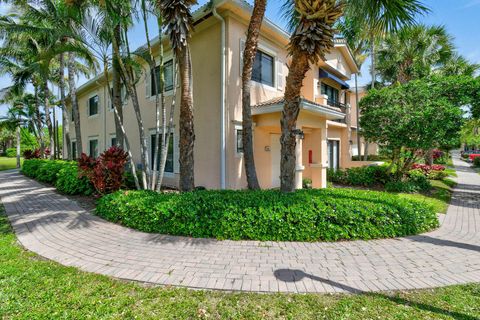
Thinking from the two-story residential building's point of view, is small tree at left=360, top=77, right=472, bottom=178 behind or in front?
in front

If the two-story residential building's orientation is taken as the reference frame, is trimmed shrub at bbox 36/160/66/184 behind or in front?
behind

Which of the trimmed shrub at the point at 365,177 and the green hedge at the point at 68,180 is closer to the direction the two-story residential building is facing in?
the trimmed shrub

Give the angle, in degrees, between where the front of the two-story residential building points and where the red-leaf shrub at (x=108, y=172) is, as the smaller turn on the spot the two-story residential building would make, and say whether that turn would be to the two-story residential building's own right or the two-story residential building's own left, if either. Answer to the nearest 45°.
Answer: approximately 135° to the two-story residential building's own right

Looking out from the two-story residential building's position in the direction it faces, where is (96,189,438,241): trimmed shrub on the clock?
The trimmed shrub is roughly at 1 o'clock from the two-story residential building.

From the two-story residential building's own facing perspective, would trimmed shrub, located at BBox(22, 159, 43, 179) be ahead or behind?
behind

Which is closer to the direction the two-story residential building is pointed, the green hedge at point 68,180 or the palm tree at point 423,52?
the palm tree

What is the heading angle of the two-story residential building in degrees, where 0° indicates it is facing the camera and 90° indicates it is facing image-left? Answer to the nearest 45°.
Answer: approximately 315°

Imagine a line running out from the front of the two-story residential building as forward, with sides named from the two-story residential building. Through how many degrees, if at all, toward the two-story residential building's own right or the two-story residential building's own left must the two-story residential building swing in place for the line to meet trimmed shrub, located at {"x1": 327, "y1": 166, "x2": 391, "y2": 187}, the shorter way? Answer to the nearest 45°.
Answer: approximately 45° to the two-story residential building's own left

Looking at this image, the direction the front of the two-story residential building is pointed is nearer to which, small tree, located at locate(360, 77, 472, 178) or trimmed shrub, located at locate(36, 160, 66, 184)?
the small tree

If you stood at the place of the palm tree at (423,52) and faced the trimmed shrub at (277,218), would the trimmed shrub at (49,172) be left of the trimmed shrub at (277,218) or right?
right

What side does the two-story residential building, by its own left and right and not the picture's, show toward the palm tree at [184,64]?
right

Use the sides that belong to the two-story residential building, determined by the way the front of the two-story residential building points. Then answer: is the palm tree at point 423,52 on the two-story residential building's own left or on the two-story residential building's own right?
on the two-story residential building's own left
